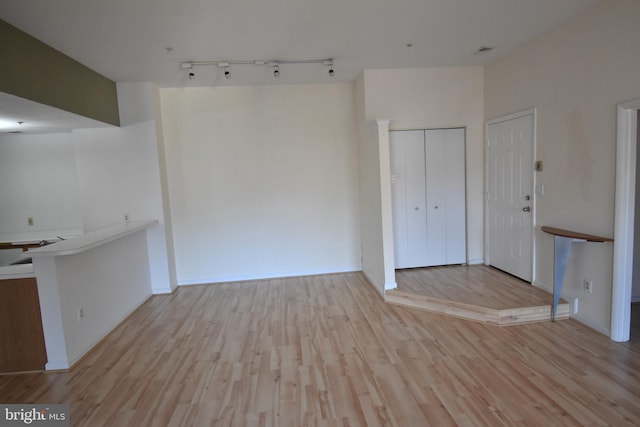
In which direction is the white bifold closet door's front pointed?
toward the camera

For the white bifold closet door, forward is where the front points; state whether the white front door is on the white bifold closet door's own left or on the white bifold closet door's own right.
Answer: on the white bifold closet door's own left

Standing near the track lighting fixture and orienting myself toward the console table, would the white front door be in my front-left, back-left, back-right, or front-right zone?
front-left

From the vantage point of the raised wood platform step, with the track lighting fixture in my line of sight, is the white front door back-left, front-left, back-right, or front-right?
back-right

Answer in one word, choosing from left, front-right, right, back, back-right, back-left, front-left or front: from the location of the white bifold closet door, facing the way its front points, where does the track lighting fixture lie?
front-right

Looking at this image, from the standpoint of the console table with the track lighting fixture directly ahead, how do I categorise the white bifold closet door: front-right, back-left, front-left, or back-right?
front-right

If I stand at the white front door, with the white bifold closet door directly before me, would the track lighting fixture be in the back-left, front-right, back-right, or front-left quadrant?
front-left

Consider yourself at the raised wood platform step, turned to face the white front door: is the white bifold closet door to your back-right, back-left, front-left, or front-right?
front-left

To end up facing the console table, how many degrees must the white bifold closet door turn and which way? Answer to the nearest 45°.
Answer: approximately 45° to its left

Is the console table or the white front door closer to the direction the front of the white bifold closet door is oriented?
the console table
